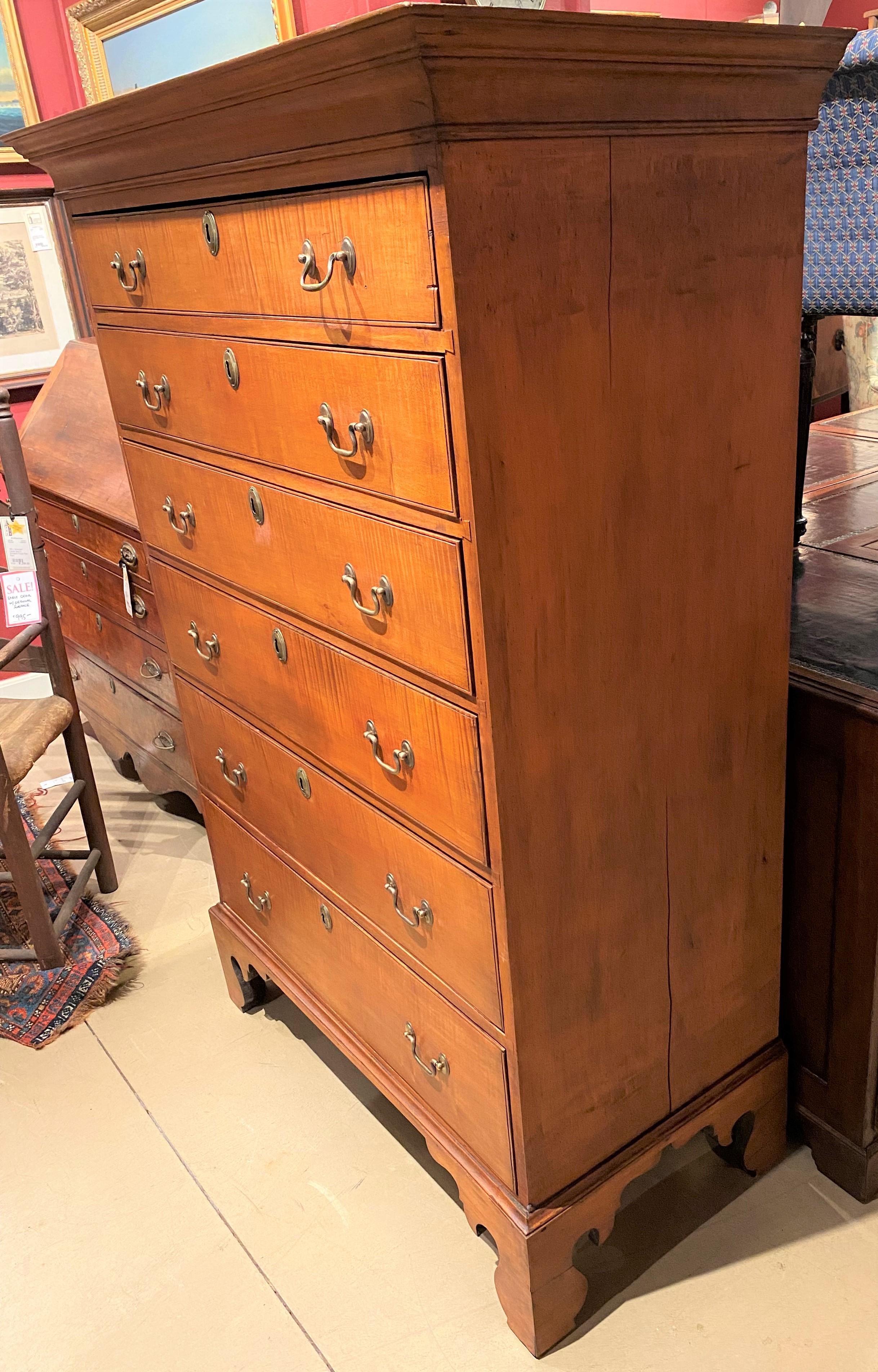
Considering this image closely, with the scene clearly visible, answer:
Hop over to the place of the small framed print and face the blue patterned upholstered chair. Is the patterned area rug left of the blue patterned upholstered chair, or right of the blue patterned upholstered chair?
right

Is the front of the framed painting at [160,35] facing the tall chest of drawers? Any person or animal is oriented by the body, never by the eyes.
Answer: yes

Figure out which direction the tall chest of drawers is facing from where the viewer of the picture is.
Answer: facing the viewer and to the left of the viewer

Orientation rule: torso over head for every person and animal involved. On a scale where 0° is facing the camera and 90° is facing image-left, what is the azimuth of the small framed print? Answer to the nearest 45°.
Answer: approximately 0°

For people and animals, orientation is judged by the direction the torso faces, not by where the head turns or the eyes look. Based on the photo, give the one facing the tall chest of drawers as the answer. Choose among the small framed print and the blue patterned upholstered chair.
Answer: the small framed print

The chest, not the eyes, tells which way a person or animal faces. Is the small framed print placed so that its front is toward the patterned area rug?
yes

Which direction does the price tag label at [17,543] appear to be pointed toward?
toward the camera
